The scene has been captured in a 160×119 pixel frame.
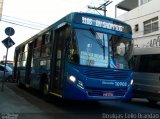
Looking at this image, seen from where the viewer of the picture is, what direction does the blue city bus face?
facing the viewer and to the right of the viewer
